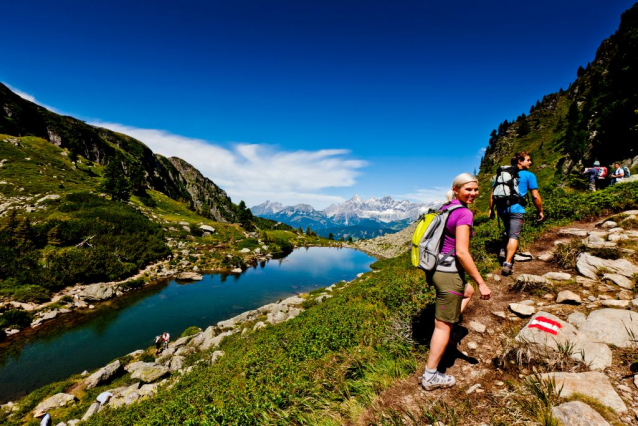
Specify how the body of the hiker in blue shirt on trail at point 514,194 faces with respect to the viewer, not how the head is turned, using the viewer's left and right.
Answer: facing away from the viewer and to the right of the viewer

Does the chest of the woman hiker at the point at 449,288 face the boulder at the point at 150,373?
no

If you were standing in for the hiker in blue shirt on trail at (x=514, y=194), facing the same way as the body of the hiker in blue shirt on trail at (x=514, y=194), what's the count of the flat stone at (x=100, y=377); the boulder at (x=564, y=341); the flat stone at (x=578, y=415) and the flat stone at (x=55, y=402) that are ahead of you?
0

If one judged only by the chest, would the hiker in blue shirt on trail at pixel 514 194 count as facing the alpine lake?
no

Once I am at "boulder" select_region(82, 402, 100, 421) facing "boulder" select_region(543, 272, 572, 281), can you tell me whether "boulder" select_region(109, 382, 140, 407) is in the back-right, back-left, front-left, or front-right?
front-left

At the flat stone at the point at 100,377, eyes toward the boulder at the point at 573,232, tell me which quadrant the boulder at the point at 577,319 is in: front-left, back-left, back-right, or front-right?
front-right

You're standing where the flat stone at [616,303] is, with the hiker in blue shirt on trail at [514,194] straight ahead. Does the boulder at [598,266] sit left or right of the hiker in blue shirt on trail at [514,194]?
right

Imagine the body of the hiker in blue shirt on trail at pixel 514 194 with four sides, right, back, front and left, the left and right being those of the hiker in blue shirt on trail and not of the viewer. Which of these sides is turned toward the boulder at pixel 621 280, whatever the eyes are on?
right

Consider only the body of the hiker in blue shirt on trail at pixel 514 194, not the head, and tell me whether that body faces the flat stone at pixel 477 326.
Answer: no
